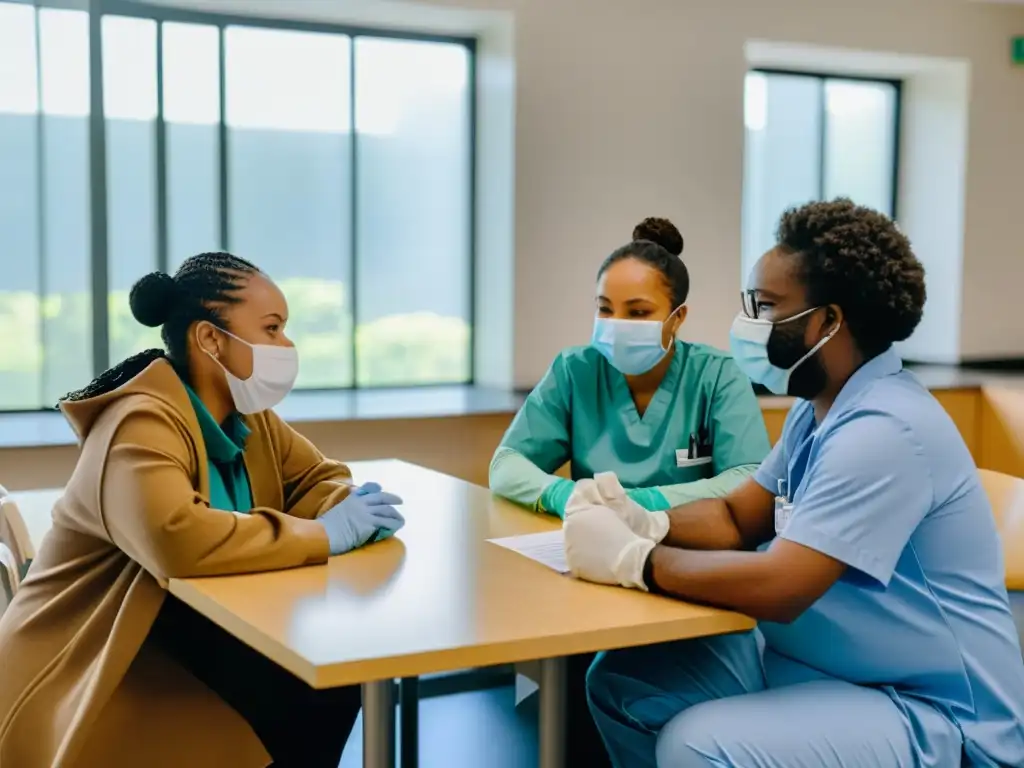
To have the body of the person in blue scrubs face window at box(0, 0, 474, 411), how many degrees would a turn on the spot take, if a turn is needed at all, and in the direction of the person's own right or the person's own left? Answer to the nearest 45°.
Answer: approximately 45° to the person's own right

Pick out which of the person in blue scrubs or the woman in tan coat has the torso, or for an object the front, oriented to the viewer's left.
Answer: the person in blue scrubs

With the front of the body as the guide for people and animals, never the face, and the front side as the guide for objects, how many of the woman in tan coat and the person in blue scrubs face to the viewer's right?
1

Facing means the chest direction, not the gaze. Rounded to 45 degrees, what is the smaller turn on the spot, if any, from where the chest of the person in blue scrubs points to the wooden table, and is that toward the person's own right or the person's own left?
0° — they already face it

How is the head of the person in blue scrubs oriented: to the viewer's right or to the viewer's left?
to the viewer's left

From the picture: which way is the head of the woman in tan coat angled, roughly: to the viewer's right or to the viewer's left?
to the viewer's right

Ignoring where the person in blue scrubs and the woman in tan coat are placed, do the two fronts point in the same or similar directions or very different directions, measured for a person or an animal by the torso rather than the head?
very different directions

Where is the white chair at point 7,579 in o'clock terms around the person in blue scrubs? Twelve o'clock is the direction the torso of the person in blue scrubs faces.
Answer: The white chair is roughly at 12 o'clock from the person in blue scrubs.

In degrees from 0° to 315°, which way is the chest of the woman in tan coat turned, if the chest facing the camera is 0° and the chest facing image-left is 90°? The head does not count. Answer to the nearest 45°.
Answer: approximately 270°

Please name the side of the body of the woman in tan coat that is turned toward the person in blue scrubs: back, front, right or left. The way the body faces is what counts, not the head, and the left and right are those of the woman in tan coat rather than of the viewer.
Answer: front

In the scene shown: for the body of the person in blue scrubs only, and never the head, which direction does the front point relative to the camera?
to the viewer's left
